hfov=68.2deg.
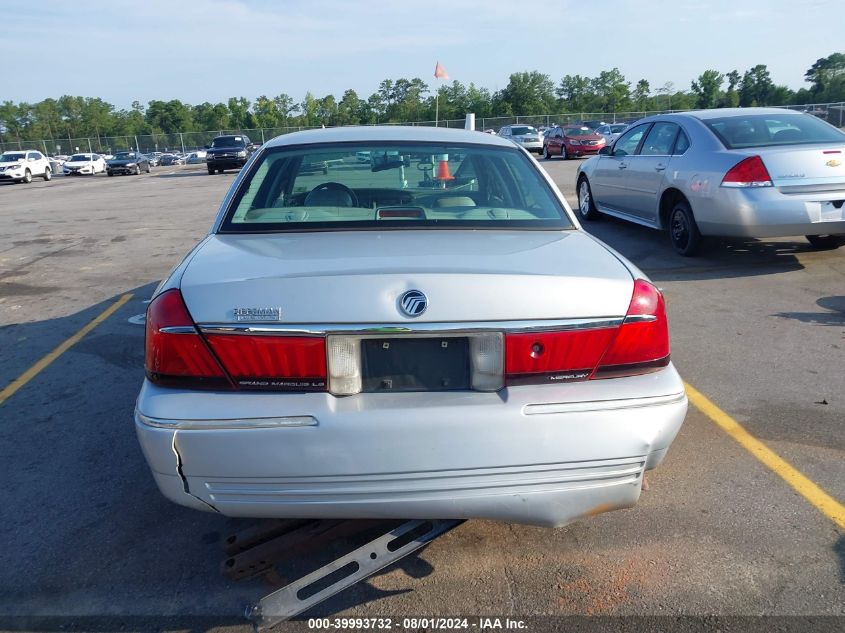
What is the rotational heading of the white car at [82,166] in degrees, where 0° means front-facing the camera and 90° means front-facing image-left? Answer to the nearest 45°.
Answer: approximately 45°

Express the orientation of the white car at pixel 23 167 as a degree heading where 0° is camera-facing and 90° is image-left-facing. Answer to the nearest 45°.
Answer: approximately 45°

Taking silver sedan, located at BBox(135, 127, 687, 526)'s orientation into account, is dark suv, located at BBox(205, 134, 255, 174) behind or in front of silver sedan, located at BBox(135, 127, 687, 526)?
in front

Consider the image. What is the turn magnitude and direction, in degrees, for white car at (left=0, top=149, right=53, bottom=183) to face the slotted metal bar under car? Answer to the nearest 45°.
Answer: approximately 45° to its left

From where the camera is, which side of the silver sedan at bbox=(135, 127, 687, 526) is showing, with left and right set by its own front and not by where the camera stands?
back

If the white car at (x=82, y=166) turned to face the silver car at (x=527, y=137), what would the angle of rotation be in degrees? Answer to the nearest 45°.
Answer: approximately 90° to its left

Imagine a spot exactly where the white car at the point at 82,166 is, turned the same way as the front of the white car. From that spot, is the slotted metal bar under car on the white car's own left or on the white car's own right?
on the white car's own left

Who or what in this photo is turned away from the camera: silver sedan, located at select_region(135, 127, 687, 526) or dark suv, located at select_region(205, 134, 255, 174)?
the silver sedan

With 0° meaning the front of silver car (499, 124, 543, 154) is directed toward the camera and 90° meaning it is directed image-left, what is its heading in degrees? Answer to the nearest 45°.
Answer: approximately 315°

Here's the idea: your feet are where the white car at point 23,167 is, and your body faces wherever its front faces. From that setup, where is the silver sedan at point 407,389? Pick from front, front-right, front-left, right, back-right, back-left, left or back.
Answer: front-left

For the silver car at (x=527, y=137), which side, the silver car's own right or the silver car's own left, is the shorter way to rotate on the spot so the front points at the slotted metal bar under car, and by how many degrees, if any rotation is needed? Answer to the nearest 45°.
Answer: approximately 45° to the silver car's own right

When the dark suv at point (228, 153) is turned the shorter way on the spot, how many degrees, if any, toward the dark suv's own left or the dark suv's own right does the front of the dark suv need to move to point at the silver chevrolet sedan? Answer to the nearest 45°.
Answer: approximately 45° to the dark suv's own left

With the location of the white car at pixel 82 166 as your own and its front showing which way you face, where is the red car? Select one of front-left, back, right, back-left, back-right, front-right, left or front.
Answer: left

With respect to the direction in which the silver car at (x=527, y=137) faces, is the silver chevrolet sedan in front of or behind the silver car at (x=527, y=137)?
in front
